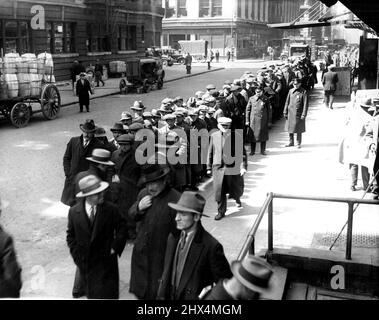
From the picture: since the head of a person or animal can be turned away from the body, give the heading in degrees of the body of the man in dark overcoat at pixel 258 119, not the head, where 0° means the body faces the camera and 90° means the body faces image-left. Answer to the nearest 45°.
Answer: approximately 0°

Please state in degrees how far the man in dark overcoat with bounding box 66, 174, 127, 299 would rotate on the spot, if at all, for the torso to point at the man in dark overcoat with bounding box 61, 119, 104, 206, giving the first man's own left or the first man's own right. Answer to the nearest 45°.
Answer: approximately 180°

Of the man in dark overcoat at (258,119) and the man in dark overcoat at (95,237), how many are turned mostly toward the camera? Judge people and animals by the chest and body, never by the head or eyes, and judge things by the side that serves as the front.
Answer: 2
